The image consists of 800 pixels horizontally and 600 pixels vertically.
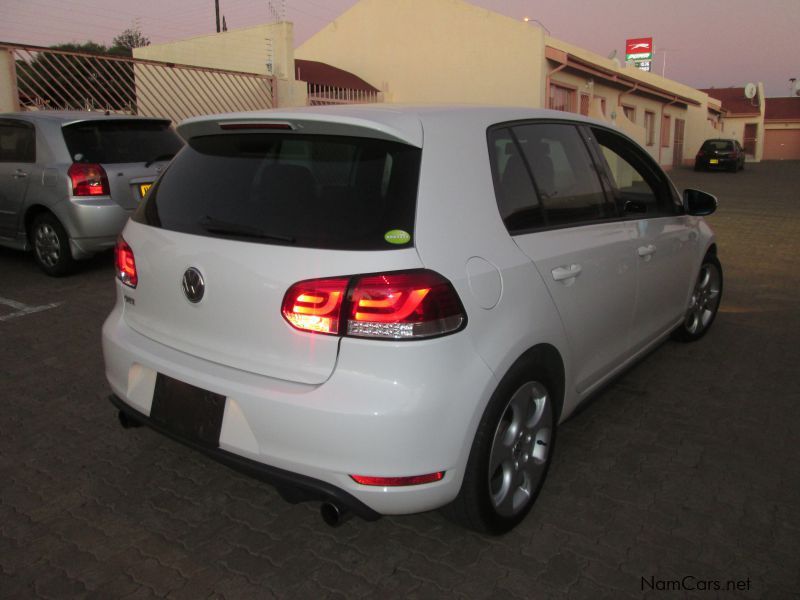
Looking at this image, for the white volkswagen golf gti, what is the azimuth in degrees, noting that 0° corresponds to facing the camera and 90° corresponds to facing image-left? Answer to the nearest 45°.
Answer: approximately 225°

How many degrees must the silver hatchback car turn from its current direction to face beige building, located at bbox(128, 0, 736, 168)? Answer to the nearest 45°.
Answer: approximately 90° to its right

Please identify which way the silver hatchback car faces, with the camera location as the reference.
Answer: facing away from the viewer and to the left of the viewer

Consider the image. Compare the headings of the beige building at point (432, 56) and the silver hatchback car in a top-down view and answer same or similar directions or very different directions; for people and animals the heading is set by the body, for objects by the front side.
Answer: very different directions

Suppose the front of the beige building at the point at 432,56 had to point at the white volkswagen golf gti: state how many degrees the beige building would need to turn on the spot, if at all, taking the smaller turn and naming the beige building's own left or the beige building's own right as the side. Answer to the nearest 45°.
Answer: approximately 45° to the beige building's own right

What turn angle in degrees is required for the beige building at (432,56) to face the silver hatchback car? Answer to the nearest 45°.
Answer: approximately 45° to its right

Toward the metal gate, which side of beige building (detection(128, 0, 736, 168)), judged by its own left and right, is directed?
right

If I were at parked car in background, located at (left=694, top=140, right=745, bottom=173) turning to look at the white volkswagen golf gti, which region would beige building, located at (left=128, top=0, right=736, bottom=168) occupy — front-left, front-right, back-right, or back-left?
front-right

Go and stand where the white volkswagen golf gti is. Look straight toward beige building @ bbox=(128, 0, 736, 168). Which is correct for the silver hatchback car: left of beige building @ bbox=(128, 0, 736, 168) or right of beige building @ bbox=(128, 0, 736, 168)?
left

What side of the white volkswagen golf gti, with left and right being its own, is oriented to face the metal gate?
left

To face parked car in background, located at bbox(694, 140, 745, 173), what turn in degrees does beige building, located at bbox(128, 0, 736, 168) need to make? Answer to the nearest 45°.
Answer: approximately 90° to its left
